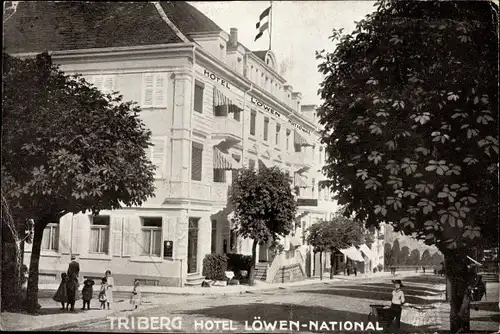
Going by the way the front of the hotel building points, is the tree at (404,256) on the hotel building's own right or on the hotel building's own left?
on the hotel building's own left

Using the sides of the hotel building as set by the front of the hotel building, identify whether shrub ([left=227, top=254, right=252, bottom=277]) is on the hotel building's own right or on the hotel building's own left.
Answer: on the hotel building's own right

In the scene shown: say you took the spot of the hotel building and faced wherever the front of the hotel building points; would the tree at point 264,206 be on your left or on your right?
on your left

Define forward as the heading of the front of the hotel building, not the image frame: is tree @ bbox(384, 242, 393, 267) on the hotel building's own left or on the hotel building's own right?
on the hotel building's own left

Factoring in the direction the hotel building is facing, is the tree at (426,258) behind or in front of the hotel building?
in front
